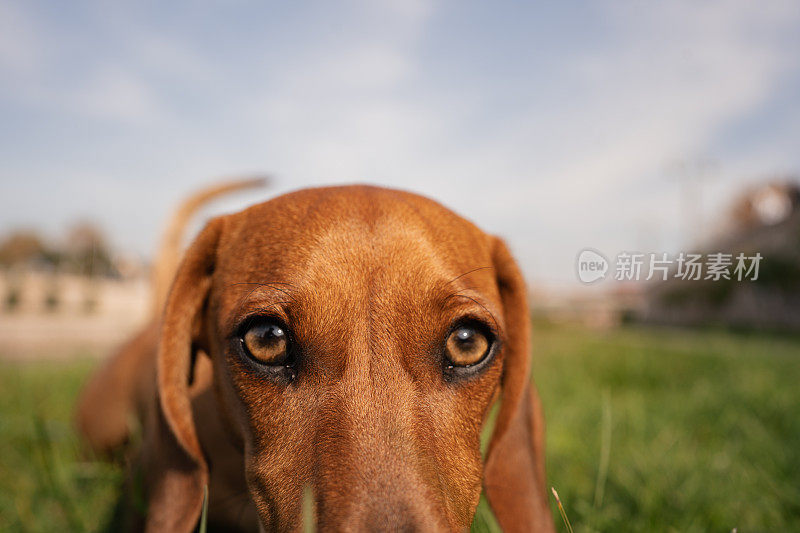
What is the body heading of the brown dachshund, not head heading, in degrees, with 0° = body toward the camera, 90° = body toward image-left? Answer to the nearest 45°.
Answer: approximately 0°

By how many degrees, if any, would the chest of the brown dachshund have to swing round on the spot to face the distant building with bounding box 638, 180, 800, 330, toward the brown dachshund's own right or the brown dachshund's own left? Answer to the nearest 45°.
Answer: approximately 135° to the brown dachshund's own left
